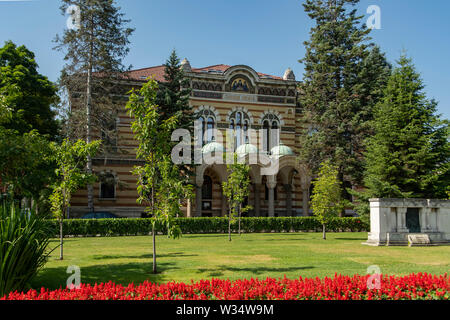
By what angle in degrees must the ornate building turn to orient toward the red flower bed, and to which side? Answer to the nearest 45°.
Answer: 0° — it already faces it

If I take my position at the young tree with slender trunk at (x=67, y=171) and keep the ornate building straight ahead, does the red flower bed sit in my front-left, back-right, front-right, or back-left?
back-right

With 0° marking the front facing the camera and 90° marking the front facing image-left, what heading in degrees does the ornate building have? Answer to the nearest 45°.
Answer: approximately 0°

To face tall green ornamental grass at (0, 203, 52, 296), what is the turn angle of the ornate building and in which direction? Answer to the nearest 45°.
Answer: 0° — it already faces it

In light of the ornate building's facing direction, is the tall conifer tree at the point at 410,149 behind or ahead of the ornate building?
ahead

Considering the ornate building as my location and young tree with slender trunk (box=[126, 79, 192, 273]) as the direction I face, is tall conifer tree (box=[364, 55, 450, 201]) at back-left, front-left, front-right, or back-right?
front-left

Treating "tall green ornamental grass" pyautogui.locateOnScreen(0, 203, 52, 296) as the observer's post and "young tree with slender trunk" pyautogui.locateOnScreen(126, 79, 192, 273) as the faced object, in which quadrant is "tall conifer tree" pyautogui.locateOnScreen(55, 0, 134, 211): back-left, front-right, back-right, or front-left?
front-left

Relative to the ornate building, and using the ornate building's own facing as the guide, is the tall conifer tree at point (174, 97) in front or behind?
in front

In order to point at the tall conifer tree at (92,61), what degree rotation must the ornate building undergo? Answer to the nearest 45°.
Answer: approximately 45° to its right

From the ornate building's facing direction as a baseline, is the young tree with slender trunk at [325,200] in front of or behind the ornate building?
in front
